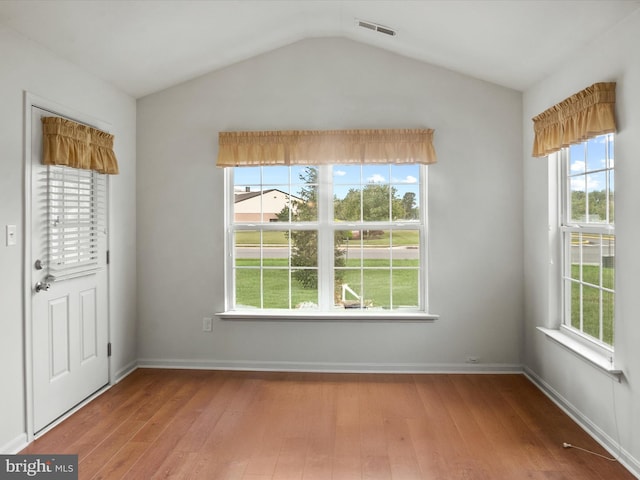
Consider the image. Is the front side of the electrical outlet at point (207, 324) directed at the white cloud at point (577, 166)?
no

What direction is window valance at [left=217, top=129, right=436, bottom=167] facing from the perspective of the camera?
toward the camera

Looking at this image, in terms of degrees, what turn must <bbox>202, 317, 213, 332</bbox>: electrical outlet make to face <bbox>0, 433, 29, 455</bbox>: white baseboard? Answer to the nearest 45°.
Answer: approximately 45° to its right

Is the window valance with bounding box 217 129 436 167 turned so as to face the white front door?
no

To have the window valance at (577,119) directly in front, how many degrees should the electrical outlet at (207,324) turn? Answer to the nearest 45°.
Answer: approximately 45° to its left

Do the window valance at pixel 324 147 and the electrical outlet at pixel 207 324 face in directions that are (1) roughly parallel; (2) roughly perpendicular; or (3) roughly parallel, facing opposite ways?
roughly parallel

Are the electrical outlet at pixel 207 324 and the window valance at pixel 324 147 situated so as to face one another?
no

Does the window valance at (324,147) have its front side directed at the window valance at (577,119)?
no

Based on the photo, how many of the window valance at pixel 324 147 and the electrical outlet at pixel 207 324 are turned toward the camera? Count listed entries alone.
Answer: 2

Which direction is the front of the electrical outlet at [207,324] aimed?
toward the camera

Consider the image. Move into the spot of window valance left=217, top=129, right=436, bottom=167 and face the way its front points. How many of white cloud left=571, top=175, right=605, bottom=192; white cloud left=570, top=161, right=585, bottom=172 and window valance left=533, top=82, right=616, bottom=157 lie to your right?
0
